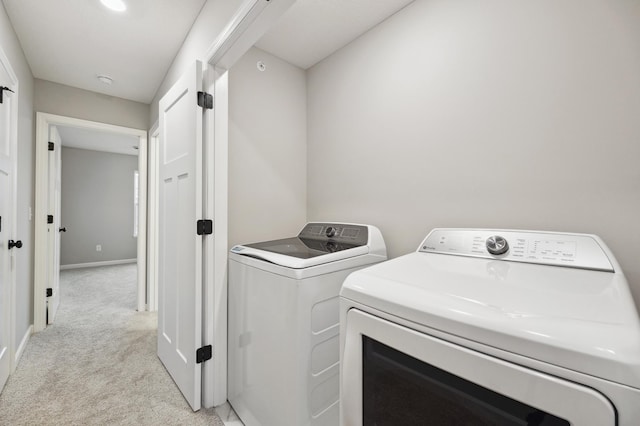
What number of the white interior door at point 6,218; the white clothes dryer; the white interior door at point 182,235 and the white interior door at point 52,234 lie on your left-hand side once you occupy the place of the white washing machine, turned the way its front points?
1

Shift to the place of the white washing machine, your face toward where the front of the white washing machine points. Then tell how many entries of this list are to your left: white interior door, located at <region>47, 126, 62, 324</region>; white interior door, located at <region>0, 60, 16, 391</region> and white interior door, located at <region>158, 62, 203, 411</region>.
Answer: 0

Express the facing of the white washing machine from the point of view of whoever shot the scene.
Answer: facing the viewer and to the left of the viewer

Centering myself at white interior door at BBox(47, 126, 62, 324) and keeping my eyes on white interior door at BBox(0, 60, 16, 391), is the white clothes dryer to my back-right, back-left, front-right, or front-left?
front-left

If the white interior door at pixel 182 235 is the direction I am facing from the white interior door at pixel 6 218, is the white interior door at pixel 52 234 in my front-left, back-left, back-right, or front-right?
back-left

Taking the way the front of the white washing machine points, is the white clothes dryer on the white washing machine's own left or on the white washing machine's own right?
on the white washing machine's own left

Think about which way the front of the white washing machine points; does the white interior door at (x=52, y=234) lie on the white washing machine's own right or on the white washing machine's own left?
on the white washing machine's own right

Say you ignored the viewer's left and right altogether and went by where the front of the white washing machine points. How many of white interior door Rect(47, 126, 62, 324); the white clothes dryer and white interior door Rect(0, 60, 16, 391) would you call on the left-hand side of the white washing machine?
1

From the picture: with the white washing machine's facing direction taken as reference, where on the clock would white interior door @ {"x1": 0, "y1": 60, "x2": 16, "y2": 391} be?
The white interior door is roughly at 2 o'clock from the white washing machine.

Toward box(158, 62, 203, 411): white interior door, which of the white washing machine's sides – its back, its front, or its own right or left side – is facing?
right
